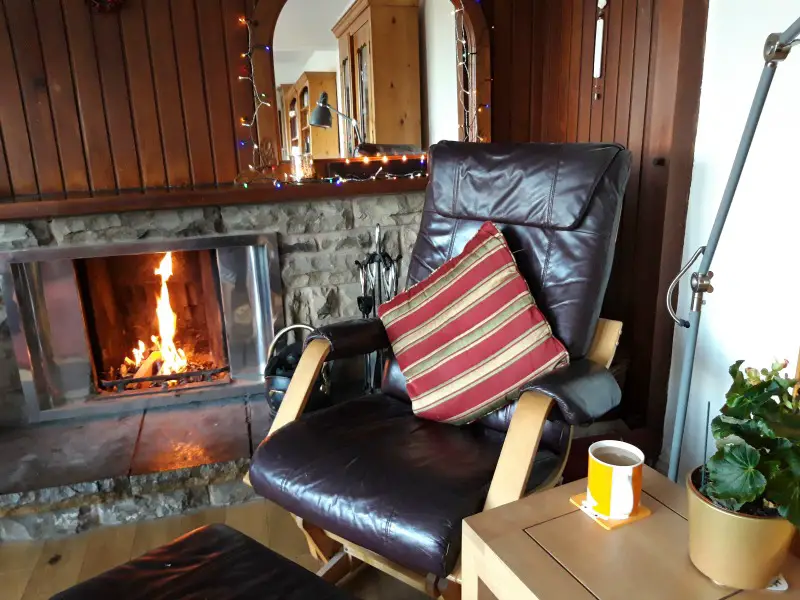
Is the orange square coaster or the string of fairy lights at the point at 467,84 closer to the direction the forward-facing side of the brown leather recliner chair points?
the orange square coaster

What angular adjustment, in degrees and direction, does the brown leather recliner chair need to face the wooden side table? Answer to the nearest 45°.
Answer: approximately 45° to its left

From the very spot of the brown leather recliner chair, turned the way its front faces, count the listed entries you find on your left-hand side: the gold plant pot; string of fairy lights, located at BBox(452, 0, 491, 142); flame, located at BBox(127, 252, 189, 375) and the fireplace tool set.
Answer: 1

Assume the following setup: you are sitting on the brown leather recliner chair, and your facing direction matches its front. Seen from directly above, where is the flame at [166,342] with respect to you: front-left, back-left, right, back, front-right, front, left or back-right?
right

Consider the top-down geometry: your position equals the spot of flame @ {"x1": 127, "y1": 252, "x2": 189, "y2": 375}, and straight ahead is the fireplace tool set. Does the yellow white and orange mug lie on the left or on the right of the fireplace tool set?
right

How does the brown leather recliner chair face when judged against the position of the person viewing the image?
facing the viewer and to the left of the viewer

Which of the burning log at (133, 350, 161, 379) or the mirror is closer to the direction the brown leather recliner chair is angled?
the burning log

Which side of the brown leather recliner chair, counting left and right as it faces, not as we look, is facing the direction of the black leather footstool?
front

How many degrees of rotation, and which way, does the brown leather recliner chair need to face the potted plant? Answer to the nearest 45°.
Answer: approximately 90° to its left

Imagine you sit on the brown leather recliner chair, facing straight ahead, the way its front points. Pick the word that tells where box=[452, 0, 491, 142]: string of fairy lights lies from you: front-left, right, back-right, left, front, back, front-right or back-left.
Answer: back-right

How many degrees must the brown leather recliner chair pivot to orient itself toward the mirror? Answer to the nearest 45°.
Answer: approximately 135° to its right

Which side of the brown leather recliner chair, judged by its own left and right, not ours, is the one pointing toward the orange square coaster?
left

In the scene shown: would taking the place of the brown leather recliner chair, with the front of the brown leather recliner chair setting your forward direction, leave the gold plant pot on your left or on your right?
on your left
